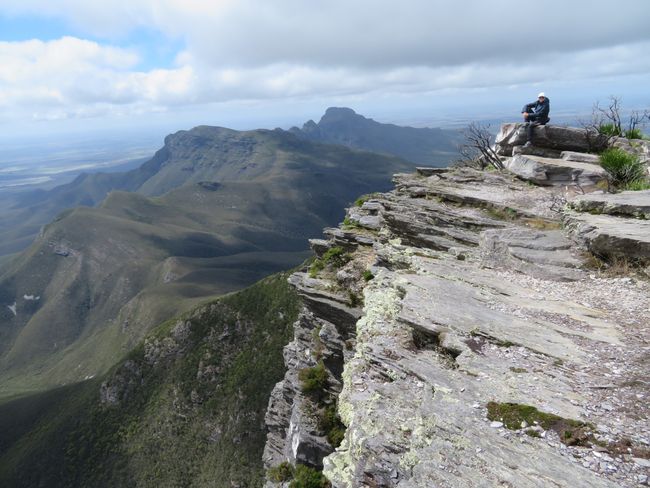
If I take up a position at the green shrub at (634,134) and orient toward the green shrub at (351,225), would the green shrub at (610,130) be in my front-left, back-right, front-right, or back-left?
front-right

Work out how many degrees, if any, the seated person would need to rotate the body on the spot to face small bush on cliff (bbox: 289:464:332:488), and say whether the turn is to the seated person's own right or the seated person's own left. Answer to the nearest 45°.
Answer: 0° — they already face it

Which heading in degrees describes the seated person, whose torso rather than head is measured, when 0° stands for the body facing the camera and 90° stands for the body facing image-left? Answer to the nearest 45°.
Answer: approximately 45°

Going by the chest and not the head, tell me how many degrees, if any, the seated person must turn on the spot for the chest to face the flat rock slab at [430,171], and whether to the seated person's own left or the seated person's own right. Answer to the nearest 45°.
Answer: approximately 45° to the seated person's own right

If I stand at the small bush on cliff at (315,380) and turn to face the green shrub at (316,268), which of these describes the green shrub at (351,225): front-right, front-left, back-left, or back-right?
front-right

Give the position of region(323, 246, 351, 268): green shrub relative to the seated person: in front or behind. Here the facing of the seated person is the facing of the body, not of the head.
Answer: in front

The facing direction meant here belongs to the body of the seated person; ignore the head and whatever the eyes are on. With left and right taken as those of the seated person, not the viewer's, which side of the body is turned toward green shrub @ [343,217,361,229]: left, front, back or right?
front

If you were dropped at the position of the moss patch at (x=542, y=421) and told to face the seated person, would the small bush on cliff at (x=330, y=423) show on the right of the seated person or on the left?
left

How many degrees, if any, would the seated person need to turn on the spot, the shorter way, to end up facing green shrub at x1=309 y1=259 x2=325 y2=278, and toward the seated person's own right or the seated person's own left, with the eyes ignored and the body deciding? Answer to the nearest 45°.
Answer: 0° — they already face it

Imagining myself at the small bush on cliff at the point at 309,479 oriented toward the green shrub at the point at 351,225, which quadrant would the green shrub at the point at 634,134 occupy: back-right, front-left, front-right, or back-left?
front-right

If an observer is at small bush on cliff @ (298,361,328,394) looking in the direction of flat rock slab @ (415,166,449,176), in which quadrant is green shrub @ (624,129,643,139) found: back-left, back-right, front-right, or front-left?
front-right

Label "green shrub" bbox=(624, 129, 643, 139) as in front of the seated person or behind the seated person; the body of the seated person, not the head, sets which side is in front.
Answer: behind
